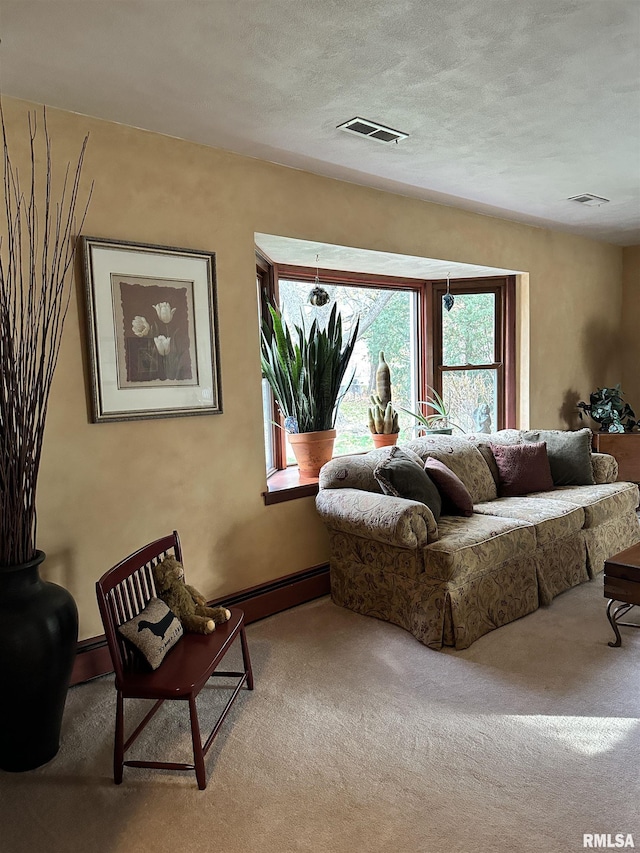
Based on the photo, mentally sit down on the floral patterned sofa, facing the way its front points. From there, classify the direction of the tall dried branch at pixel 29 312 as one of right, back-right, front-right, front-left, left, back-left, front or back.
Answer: right

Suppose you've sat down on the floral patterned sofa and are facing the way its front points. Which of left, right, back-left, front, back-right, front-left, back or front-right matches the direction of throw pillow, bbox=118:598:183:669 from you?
right

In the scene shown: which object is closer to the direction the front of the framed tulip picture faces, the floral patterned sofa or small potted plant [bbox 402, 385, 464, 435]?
the floral patterned sofa

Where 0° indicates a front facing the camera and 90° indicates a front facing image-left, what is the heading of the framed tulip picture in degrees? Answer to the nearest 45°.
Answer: approximately 315°

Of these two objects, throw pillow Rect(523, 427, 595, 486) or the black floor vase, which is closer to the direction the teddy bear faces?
the throw pillow

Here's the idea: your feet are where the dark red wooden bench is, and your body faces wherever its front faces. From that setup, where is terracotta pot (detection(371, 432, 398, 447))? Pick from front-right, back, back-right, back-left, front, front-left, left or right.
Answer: front-left

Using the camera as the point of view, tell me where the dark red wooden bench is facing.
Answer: facing to the right of the viewer

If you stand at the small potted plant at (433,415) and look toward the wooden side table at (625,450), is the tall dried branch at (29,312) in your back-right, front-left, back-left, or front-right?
back-right
